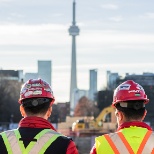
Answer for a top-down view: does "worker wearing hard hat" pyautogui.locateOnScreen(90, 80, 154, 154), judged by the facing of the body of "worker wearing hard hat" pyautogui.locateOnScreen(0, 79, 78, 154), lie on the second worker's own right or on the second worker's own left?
on the second worker's own right

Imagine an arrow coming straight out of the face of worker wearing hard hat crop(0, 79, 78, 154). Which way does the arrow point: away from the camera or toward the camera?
away from the camera

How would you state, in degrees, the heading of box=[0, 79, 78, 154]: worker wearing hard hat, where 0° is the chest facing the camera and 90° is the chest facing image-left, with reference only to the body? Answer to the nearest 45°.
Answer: approximately 180°
